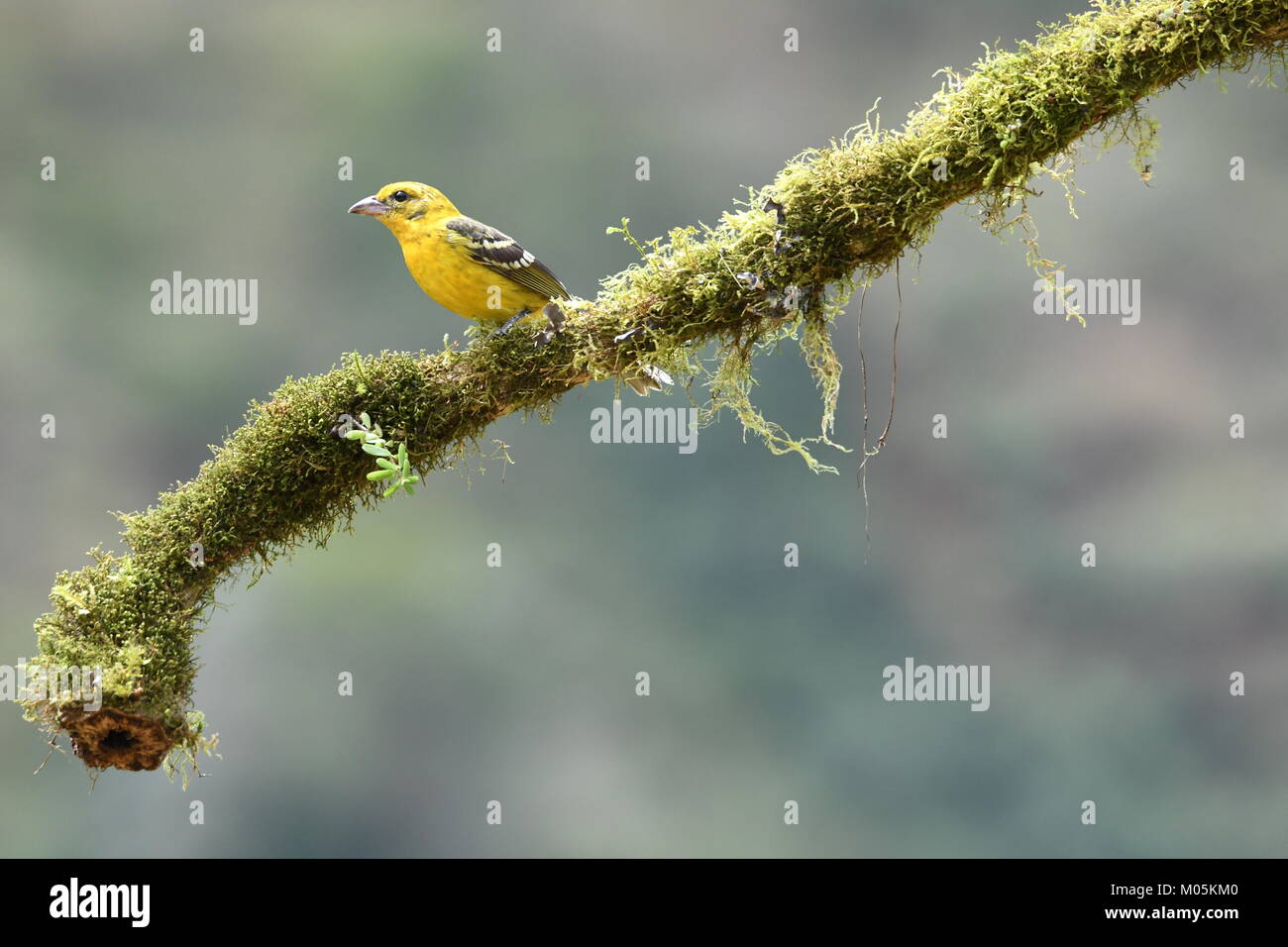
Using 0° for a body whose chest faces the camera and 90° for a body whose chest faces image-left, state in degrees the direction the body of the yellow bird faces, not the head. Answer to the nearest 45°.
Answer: approximately 90°
